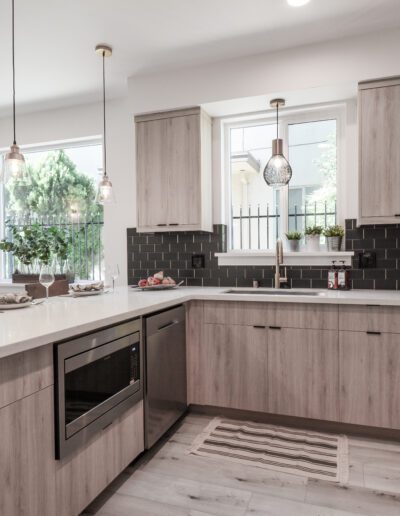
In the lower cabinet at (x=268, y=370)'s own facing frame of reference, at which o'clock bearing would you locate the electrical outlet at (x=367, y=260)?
The electrical outlet is roughly at 8 o'clock from the lower cabinet.

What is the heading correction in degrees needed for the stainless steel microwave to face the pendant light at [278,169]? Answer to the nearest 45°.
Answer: approximately 90° to its left

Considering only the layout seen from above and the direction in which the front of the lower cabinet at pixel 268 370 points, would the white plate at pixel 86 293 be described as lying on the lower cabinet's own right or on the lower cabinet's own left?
on the lower cabinet's own right

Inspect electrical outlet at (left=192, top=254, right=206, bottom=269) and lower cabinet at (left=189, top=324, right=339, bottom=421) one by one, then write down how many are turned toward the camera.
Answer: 2

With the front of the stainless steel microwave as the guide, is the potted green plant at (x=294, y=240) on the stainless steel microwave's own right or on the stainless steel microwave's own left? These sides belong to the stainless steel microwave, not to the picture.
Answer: on the stainless steel microwave's own left

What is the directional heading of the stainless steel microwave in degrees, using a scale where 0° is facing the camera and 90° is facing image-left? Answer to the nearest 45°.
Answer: approximately 315°

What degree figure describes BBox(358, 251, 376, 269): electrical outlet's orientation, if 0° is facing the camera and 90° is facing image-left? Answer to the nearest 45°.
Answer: approximately 0°
